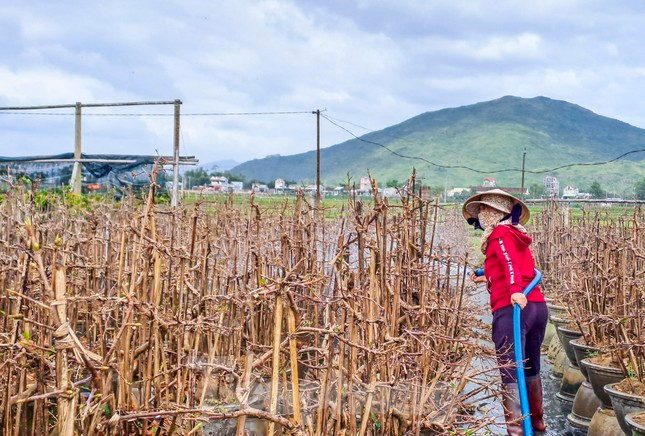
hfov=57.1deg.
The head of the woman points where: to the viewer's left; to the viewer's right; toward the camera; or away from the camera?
to the viewer's left

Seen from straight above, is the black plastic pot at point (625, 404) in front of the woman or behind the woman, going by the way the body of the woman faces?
behind

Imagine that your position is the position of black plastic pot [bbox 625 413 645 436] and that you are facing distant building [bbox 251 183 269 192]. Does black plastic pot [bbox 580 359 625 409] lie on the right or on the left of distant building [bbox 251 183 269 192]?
right

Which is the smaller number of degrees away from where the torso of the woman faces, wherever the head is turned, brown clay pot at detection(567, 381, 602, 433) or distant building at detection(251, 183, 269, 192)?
the distant building

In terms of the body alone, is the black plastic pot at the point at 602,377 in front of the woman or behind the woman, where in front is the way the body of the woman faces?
behind

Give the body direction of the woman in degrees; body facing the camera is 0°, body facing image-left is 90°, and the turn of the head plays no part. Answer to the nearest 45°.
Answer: approximately 90°

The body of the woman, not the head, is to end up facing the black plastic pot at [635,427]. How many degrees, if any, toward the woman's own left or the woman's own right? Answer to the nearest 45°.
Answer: approximately 135° to the woman's own left
